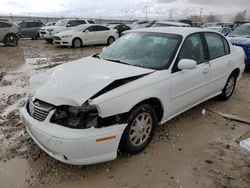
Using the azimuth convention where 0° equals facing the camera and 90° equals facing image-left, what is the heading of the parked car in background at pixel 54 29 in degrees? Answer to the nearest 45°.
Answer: approximately 45°

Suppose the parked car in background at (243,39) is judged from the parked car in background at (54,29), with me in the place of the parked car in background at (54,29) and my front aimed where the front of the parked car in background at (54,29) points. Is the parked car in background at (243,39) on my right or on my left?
on my left

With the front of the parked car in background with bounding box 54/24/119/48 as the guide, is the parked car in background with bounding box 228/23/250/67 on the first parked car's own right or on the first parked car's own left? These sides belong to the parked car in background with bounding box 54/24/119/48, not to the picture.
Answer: on the first parked car's own left

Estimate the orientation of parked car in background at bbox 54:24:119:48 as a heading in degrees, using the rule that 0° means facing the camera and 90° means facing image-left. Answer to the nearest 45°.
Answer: approximately 45°

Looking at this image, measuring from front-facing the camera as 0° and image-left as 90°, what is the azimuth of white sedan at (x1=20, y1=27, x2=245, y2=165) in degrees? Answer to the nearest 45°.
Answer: approximately 45°

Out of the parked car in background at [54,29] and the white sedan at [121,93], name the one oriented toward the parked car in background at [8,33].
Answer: the parked car in background at [54,29]

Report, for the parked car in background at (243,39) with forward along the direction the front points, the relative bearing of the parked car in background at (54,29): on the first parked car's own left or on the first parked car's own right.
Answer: on the first parked car's own right

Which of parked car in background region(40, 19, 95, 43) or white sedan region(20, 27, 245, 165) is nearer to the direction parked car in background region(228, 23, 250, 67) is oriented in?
the white sedan

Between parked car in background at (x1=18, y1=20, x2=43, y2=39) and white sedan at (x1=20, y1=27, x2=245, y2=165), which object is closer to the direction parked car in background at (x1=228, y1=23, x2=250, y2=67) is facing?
the white sedan
